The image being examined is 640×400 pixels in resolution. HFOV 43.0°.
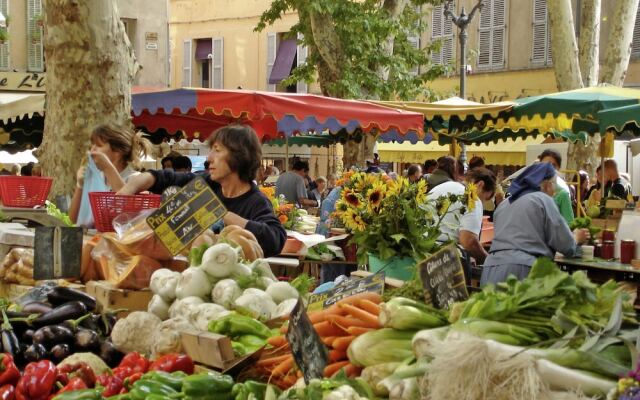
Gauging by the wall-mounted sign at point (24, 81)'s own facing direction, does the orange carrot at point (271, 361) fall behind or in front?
in front

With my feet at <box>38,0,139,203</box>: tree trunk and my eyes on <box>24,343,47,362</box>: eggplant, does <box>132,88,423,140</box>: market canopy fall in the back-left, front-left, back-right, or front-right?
back-left

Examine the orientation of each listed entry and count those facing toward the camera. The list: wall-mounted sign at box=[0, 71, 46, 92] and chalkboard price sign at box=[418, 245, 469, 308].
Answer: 2

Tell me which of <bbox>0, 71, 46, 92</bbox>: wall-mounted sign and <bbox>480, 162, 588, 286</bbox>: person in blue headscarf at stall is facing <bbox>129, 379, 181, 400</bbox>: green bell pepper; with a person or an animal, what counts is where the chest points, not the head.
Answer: the wall-mounted sign

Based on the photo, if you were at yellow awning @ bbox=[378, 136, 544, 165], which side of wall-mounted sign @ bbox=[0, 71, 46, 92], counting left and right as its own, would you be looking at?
left
